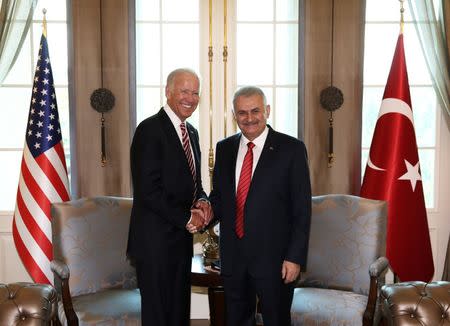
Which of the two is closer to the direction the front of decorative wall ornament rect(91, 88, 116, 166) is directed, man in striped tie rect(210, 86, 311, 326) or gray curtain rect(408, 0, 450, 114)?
the man in striped tie

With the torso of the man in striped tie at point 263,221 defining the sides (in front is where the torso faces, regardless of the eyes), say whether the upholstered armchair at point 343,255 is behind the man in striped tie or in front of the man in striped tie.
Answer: behind

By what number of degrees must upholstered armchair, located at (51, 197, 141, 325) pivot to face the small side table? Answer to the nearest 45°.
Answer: approximately 45° to its left

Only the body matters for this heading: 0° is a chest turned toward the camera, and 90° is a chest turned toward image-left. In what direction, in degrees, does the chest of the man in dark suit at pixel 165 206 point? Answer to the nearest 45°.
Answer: approximately 315°

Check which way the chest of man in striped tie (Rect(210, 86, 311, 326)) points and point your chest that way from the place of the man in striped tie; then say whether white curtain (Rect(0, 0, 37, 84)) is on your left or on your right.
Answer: on your right

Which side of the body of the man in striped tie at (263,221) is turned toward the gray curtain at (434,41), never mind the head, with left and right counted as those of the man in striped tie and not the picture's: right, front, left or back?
back

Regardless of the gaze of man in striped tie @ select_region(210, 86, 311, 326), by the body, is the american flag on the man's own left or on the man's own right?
on the man's own right

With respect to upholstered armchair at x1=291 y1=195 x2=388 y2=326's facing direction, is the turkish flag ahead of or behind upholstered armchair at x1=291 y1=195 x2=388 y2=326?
behind

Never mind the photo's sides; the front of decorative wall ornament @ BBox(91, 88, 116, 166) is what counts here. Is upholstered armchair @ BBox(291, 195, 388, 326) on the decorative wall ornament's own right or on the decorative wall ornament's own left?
on the decorative wall ornament's own left

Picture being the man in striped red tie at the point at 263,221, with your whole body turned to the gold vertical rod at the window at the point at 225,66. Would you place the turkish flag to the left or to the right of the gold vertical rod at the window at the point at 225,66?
right
